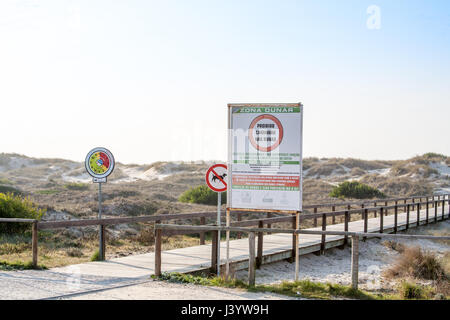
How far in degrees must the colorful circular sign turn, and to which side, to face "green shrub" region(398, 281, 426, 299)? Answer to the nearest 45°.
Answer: approximately 45° to its left

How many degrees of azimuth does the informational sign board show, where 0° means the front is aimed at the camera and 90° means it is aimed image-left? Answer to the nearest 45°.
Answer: approximately 0°

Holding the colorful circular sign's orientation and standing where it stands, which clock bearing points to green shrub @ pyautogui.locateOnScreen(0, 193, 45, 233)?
The green shrub is roughly at 5 o'clock from the colorful circular sign.

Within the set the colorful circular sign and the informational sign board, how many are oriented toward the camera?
2

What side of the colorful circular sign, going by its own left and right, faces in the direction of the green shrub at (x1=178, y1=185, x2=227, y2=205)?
back

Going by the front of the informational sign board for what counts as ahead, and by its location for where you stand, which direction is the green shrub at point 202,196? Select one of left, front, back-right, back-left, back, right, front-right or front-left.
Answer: back

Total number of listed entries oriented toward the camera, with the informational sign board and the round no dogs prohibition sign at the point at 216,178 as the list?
2

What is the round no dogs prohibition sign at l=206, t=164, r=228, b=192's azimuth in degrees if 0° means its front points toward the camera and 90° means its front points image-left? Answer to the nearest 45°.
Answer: approximately 0°

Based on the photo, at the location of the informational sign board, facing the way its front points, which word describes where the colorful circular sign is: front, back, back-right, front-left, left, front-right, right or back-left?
back-right

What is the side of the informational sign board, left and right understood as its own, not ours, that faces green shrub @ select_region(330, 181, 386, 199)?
back
